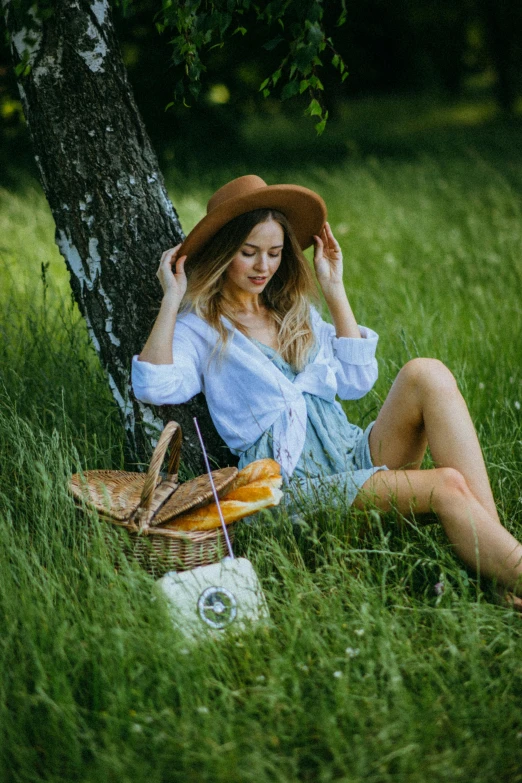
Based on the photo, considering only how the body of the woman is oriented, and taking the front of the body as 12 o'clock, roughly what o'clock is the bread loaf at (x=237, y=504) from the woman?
The bread loaf is roughly at 2 o'clock from the woman.

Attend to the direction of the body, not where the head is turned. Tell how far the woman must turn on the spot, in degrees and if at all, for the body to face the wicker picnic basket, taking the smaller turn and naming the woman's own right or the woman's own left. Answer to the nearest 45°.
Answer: approximately 90° to the woman's own right

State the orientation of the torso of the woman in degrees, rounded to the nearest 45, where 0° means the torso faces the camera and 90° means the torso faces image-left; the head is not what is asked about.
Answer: approximately 315°
